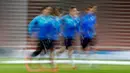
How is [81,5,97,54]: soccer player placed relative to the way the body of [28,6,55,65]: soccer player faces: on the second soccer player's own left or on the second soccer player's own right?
on the second soccer player's own left

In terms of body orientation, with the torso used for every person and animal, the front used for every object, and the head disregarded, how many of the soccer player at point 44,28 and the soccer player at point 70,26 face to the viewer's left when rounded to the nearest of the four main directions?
0

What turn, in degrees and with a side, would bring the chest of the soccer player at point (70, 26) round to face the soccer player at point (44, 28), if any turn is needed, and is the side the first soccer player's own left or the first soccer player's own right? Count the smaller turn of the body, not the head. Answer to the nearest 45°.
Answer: approximately 90° to the first soccer player's own right

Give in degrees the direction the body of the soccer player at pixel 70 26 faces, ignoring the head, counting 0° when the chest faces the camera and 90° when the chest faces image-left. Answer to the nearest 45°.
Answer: approximately 315°

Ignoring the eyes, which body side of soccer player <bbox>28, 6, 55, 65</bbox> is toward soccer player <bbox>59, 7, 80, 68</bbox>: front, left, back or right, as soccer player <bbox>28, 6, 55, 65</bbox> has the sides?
left

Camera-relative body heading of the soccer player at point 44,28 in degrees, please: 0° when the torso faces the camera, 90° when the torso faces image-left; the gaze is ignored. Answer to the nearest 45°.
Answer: approximately 315°
